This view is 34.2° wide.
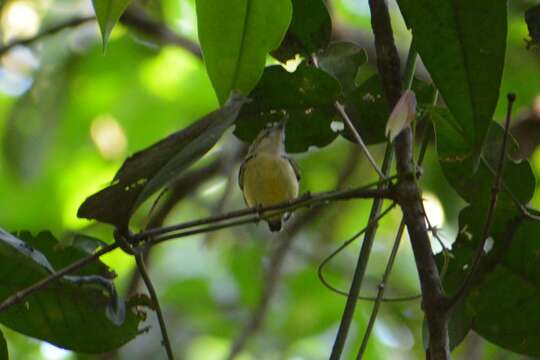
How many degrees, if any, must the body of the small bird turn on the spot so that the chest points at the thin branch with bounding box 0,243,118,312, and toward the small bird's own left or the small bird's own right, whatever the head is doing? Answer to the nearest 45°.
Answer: approximately 45° to the small bird's own right

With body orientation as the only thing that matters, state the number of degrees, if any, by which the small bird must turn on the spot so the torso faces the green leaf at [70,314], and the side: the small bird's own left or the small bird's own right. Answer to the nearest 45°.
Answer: approximately 45° to the small bird's own right

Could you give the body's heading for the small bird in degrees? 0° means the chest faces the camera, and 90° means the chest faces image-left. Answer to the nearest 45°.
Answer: approximately 0°
